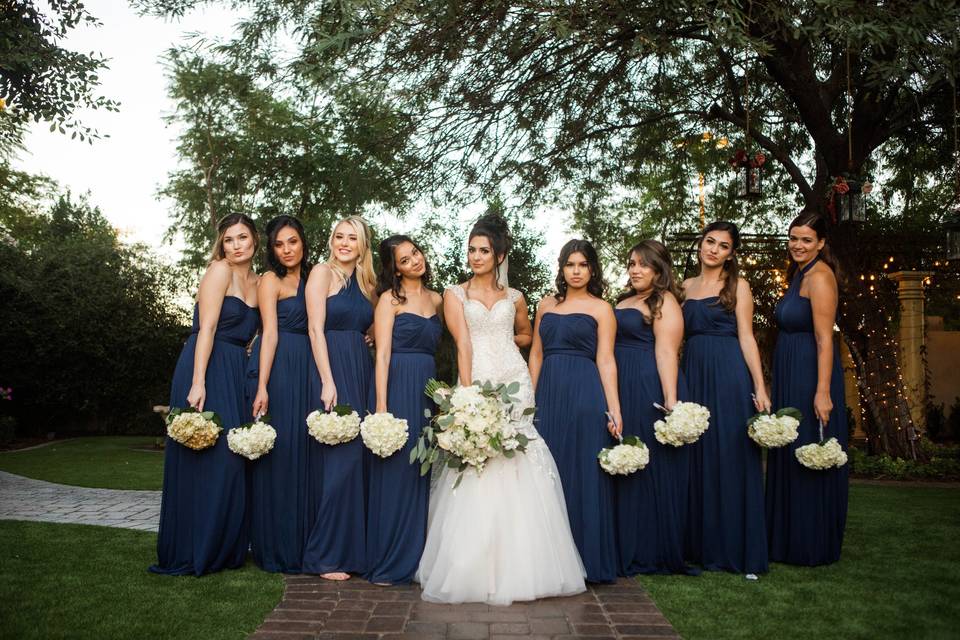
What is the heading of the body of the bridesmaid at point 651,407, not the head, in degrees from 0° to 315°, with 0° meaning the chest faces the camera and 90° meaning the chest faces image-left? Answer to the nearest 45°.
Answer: approximately 45°

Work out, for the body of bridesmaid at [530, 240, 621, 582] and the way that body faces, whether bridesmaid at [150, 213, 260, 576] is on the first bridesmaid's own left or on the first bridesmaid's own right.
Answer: on the first bridesmaid's own right

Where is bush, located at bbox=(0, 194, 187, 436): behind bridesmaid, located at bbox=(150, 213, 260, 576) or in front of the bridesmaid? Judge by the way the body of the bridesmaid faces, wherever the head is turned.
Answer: behind

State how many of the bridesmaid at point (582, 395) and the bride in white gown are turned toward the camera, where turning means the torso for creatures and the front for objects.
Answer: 2

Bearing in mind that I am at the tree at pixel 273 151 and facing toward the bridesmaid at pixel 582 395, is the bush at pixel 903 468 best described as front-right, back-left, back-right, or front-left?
front-left

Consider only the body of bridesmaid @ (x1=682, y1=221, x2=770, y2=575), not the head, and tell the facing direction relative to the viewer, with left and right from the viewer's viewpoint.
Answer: facing the viewer and to the left of the viewer

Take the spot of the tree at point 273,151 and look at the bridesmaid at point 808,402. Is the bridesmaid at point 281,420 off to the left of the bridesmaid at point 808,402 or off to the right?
right

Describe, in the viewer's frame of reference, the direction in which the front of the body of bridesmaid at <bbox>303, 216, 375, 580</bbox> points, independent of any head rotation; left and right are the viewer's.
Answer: facing the viewer and to the right of the viewer

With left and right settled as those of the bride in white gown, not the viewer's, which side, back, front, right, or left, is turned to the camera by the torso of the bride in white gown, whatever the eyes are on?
front

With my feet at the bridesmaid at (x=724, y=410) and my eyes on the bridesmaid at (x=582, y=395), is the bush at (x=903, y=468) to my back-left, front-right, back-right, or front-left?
back-right

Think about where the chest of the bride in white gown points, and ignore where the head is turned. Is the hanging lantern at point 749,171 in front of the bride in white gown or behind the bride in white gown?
behind

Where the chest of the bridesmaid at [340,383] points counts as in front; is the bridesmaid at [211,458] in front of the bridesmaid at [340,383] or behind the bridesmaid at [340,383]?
behind
